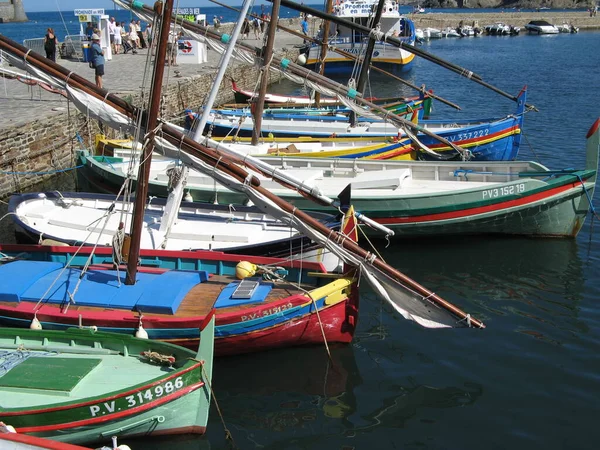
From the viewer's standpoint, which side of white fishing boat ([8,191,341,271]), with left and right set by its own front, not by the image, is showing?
right

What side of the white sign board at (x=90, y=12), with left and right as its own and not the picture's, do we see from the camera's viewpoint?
front

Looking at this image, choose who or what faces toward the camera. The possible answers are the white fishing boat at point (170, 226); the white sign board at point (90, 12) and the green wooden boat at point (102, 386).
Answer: the white sign board

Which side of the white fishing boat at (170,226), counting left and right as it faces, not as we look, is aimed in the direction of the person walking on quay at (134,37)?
left

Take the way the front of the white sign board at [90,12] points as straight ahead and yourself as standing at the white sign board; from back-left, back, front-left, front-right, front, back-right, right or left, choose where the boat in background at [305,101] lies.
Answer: front-left

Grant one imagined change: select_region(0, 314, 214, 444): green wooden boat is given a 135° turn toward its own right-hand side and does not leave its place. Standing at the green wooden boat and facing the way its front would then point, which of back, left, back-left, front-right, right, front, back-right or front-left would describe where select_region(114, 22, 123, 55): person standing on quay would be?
back-right

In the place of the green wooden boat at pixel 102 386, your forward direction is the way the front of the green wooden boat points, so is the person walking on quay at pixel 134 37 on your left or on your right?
on your left

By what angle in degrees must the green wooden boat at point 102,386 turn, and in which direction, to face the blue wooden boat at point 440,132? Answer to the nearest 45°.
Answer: approximately 45° to its left

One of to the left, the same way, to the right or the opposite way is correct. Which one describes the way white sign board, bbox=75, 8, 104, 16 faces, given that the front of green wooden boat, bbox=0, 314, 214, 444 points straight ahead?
to the right

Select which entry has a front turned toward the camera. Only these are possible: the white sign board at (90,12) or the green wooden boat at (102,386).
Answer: the white sign board

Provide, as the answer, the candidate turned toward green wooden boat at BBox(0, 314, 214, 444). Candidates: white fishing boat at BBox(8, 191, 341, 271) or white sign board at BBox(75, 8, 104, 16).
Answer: the white sign board

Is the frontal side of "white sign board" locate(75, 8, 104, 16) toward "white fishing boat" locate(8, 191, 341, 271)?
yes

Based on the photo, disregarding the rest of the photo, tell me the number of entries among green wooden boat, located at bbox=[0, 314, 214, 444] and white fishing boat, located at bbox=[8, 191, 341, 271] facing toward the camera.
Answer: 0

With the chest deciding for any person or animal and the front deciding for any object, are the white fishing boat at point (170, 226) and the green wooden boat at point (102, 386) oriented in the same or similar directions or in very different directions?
same or similar directions

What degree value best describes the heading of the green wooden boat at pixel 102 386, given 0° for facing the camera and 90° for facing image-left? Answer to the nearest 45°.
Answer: approximately 270°

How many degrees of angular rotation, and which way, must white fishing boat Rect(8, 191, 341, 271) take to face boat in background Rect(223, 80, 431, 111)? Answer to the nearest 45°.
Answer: approximately 90° to its left
